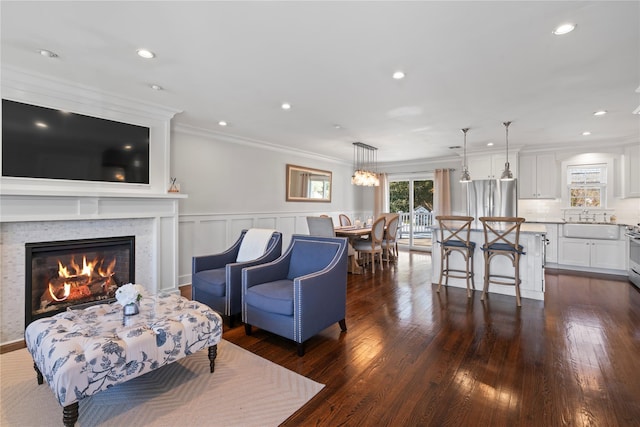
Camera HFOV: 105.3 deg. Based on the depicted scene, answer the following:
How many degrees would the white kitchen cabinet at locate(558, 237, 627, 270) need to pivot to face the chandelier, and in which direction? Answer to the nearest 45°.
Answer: approximately 45° to its right

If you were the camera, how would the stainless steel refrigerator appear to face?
facing the viewer

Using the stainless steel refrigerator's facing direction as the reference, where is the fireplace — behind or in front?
in front

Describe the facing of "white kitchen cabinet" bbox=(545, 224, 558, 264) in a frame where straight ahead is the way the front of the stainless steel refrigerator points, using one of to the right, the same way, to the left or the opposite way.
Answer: the same way

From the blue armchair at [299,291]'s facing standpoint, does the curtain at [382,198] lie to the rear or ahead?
to the rear

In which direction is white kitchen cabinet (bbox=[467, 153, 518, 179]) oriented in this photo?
toward the camera

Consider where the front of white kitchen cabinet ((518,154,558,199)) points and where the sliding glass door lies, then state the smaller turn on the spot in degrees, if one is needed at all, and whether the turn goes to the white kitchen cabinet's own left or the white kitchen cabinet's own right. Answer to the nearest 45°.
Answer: approximately 90° to the white kitchen cabinet's own right

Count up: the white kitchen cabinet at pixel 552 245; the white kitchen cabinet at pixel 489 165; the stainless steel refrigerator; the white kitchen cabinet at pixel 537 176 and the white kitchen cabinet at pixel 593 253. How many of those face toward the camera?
5

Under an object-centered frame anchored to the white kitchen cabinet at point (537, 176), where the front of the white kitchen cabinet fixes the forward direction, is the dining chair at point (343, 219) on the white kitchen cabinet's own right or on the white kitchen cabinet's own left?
on the white kitchen cabinet's own right

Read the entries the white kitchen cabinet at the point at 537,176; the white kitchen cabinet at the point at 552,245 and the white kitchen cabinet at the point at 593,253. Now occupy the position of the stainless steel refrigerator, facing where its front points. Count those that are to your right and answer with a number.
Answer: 0

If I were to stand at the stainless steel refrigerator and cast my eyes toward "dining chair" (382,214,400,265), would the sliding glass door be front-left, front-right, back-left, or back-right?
front-right

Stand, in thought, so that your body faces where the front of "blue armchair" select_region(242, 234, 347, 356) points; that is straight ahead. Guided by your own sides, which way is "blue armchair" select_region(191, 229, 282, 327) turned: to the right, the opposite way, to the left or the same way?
the same way

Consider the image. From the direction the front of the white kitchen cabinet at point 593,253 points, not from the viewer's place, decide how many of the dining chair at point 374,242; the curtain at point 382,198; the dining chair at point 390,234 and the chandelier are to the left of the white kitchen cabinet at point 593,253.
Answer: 0

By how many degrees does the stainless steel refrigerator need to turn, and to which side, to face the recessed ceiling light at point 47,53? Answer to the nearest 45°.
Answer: approximately 45° to its right

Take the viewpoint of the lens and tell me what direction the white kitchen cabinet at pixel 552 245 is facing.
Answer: facing the viewer
